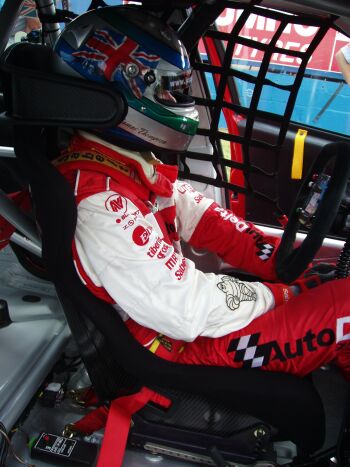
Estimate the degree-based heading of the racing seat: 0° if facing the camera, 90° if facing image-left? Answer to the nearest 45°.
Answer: approximately 270°

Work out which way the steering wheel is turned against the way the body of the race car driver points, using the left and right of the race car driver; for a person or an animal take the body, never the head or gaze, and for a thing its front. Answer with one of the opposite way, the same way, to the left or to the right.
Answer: the opposite way

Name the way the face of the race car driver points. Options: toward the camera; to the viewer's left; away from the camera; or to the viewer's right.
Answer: to the viewer's right

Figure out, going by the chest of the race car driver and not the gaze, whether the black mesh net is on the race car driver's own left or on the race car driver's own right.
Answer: on the race car driver's own left

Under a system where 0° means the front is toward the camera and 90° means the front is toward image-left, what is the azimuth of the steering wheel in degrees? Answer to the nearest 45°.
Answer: approximately 90°

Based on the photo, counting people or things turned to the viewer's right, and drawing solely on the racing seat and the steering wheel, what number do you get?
1

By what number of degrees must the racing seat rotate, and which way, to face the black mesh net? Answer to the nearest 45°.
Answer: approximately 90° to its left

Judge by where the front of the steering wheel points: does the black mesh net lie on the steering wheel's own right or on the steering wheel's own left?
on the steering wheel's own right

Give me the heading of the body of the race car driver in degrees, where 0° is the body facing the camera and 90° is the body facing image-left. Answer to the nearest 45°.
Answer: approximately 270°

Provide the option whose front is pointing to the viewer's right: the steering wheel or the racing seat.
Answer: the racing seat

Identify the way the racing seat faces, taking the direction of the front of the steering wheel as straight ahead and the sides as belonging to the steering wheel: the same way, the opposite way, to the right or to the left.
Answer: the opposite way
